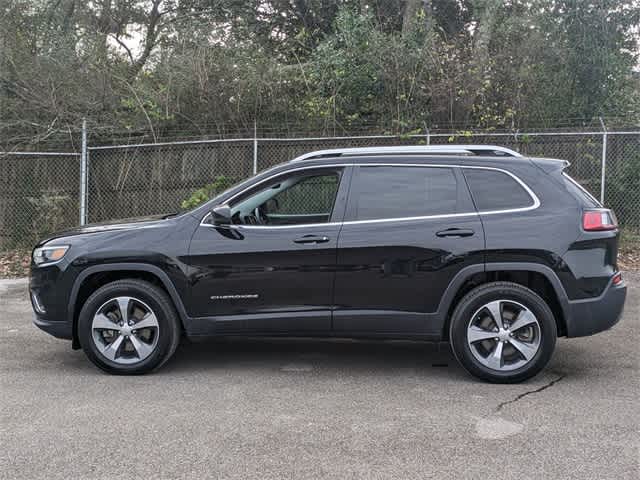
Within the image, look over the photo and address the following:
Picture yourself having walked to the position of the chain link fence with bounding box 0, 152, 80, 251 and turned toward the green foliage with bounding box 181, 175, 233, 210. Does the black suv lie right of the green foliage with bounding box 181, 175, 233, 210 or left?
right

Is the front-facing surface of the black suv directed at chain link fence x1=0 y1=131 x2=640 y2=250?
no

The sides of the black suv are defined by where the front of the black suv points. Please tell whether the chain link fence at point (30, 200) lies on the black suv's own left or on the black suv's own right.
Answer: on the black suv's own right

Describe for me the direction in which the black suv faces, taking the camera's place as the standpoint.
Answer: facing to the left of the viewer

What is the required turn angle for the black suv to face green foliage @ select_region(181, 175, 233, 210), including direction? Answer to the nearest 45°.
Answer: approximately 90° to its right
